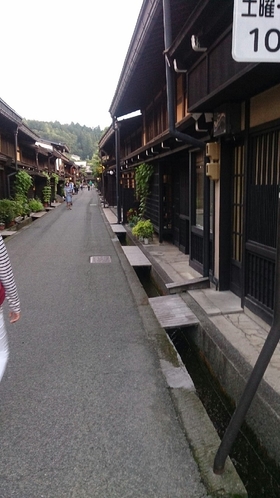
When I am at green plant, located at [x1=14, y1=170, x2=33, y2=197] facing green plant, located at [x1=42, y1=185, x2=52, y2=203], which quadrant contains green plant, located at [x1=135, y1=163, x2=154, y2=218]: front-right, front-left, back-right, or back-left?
back-right

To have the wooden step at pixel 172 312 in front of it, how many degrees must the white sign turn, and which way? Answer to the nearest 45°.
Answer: approximately 180°

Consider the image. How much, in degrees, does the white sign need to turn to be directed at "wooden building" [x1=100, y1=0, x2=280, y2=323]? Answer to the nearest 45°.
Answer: approximately 180°

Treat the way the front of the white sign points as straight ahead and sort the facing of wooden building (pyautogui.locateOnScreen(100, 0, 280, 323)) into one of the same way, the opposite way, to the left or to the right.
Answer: to the right

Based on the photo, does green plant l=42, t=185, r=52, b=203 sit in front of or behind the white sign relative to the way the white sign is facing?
behind

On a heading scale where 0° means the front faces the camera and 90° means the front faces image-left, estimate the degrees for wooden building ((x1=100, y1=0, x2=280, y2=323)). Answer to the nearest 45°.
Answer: approximately 90°

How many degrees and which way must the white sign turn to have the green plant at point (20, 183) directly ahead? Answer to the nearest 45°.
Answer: approximately 135° to its right

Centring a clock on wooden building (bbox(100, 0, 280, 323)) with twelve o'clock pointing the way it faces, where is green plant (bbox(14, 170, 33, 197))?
The green plant is roughly at 2 o'clock from the wooden building.

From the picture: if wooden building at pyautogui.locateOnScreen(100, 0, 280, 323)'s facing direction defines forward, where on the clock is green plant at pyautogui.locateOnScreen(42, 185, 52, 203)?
The green plant is roughly at 2 o'clock from the wooden building.

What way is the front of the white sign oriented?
toward the camera

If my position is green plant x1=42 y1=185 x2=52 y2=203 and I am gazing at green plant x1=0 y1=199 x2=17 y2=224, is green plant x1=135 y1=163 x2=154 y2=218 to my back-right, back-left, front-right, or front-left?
front-left

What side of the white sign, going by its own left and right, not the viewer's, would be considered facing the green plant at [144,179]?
back

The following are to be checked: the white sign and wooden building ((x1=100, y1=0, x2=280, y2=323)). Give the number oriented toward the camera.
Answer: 1

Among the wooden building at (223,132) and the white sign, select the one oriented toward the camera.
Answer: the white sign

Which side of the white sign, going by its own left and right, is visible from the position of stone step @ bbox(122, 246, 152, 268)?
back
